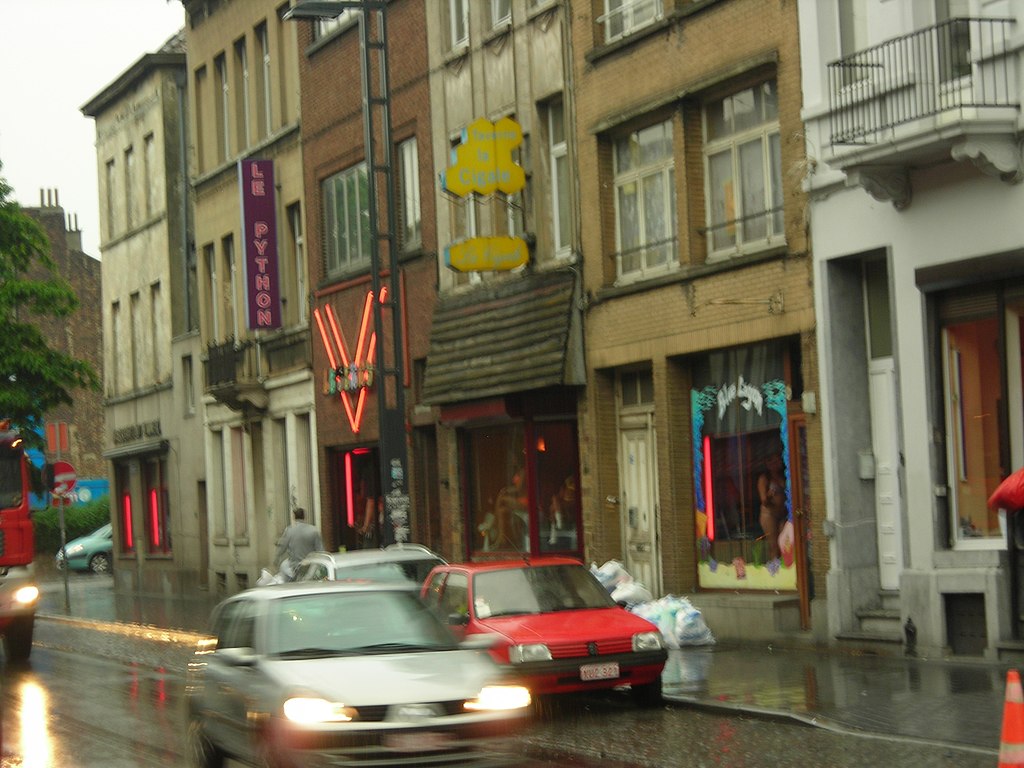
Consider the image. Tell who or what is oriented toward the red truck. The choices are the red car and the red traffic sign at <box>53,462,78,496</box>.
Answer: the red traffic sign

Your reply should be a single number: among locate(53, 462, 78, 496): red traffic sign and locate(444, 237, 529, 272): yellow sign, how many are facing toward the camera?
2

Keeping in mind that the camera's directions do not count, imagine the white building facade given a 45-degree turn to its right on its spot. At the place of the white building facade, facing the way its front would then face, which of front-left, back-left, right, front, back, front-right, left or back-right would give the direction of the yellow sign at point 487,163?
front-right

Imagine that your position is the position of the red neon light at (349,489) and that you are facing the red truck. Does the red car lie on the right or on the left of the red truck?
left

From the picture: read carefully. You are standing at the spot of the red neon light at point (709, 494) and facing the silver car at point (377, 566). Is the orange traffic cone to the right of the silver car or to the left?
left

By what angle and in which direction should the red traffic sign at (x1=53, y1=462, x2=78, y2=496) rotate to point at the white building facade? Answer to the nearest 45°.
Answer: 0° — it already faces it

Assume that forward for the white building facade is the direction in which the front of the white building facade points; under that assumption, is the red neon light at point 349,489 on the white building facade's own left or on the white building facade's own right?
on the white building facade's own right

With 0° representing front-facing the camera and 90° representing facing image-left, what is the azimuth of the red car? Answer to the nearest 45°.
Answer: approximately 315°

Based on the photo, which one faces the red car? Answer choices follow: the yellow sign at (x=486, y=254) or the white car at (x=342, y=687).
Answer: the yellow sign

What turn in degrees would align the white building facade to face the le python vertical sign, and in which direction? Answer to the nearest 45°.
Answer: approximately 90° to its right
